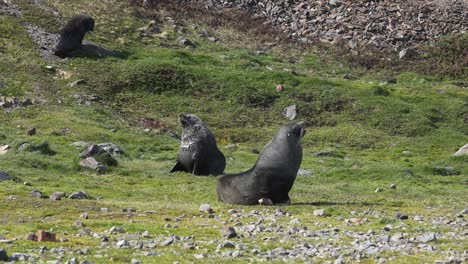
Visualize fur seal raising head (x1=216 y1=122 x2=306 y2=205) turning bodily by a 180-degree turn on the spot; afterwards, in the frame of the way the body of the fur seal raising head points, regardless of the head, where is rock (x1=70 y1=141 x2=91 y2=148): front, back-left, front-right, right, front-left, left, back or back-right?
front-right

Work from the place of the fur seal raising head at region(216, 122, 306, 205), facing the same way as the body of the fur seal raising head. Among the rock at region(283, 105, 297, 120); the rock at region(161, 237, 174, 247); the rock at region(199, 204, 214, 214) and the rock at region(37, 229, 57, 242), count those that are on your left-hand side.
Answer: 1

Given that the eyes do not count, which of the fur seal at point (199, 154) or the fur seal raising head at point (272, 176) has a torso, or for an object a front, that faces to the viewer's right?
the fur seal raising head

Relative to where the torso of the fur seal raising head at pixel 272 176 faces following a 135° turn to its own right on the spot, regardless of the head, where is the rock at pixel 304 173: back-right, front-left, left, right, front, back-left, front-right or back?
back-right

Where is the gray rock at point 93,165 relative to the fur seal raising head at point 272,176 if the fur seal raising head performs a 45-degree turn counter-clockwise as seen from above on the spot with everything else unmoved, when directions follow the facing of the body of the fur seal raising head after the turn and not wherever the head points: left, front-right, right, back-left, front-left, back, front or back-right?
left

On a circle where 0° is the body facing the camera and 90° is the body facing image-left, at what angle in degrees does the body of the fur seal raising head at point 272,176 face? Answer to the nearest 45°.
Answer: approximately 270°

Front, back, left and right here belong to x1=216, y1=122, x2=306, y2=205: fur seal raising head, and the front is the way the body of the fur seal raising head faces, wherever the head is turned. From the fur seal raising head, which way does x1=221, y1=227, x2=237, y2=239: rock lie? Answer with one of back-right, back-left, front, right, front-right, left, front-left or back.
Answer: right

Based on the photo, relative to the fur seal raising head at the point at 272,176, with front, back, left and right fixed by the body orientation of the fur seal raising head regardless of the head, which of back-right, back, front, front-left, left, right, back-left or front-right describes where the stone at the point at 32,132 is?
back-left
